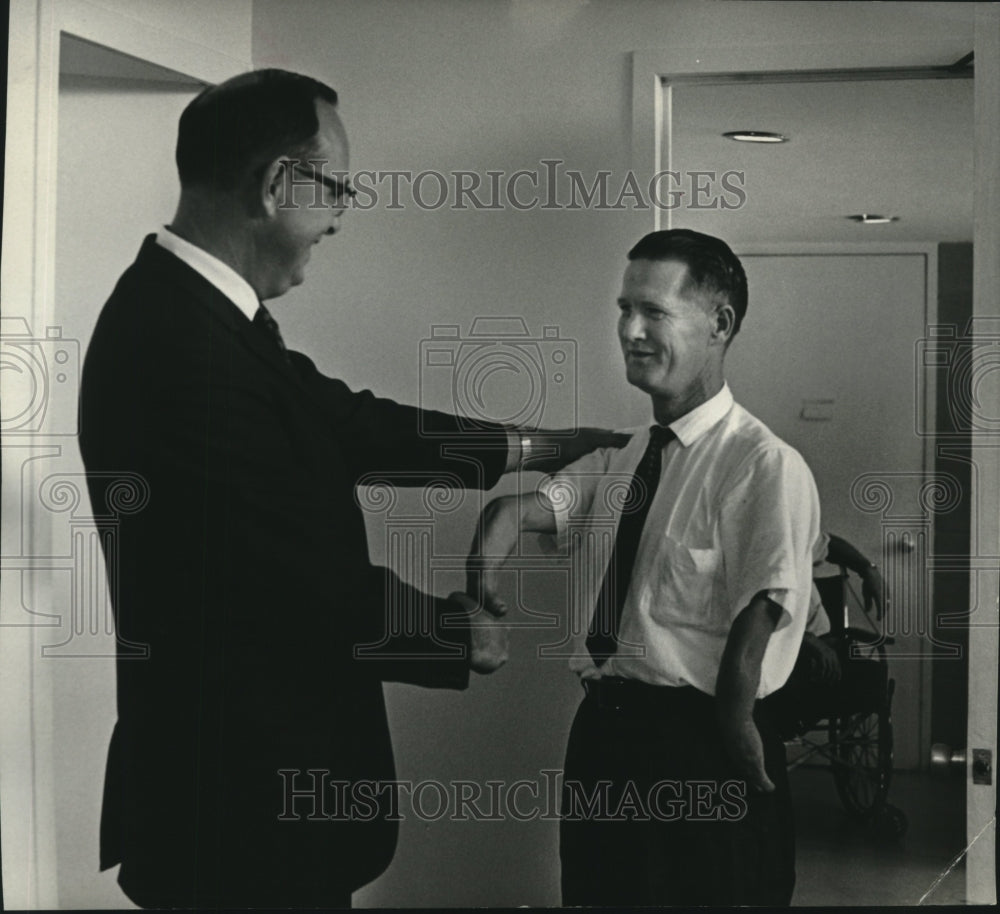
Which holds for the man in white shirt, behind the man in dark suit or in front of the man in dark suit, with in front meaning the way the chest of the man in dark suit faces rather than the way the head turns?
in front

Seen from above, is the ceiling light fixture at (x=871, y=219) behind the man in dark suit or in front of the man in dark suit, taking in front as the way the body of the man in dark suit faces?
in front

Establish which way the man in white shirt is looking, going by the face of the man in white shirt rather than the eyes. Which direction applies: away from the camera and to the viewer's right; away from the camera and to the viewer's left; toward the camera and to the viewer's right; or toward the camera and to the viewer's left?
toward the camera and to the viewer's left

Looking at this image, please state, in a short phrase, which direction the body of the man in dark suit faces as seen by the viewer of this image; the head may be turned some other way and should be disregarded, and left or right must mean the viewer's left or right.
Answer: facing to the right of the viewer

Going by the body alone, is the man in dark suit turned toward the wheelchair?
yes

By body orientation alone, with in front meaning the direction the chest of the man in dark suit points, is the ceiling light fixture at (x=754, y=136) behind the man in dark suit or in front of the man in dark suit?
in front

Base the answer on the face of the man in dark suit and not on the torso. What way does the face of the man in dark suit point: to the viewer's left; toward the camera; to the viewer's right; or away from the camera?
to the viewer's right

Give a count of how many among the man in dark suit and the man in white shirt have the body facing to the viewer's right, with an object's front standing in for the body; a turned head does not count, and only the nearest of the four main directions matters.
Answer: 1

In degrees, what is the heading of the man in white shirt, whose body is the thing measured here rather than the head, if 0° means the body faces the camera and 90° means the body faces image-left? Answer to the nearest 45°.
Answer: approximately 45°

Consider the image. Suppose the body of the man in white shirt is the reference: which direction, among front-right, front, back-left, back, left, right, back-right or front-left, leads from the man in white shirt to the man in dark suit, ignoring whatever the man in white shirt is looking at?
front-right
